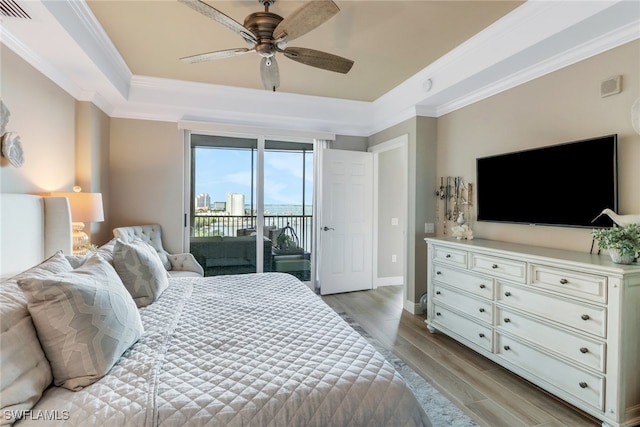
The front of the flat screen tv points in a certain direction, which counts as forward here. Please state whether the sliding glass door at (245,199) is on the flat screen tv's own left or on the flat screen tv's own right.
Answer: on the flat screen tv's own right

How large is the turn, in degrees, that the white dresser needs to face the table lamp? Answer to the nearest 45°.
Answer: approximately 45° to its right

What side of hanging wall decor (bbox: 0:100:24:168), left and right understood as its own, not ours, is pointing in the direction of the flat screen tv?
front

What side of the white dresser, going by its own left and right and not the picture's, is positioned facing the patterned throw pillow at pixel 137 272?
front

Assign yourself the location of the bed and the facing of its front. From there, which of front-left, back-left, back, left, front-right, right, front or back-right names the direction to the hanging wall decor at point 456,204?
front-left

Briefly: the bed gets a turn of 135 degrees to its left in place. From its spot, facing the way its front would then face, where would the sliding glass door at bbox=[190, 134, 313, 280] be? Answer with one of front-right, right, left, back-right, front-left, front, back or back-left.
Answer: front-right

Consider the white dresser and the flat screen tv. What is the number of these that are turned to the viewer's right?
0

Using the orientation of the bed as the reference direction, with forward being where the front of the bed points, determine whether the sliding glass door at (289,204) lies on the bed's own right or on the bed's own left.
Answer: on the bed's own left

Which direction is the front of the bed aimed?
to the viewer's right

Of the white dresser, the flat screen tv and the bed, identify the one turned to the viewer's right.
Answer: the bed

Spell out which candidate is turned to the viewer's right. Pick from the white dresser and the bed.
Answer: the bed

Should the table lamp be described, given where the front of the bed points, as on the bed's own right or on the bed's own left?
on the bed's own left

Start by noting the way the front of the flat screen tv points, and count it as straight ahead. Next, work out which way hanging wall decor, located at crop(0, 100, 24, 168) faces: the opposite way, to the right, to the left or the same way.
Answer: the opposite way

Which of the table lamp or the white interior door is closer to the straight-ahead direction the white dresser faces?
the table lamp

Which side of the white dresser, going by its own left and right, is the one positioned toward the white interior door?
right

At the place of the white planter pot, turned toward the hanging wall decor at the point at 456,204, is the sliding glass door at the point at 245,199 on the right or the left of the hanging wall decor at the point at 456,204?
left
